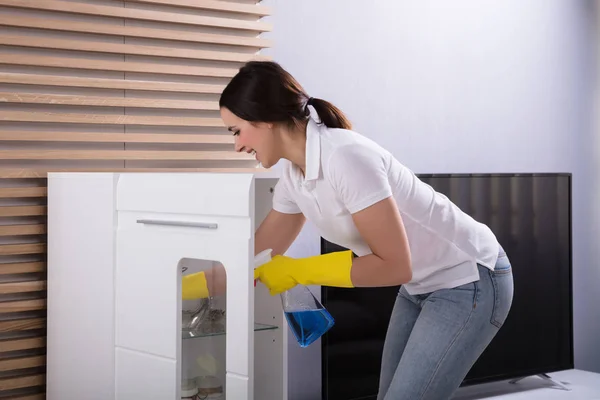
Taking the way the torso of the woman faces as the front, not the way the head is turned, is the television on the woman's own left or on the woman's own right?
on the woman's own right

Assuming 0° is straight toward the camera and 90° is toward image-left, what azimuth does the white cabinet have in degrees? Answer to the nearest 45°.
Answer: approximately 315°

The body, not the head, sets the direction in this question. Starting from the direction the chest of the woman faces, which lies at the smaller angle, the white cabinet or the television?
the white cabinet

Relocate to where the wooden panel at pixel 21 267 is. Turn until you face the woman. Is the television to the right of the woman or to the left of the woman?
left

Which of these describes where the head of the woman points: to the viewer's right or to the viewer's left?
to the viewer's left

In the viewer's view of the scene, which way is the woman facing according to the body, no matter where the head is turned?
to the viewer's left

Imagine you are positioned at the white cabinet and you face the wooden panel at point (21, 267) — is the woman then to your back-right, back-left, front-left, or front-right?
back-right

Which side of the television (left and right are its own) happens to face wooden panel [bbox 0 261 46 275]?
right

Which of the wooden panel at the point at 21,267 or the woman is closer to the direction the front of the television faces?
the woman

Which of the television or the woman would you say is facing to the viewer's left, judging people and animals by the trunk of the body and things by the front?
the woman

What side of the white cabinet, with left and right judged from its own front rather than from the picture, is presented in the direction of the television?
left
